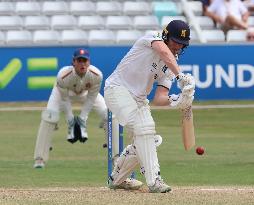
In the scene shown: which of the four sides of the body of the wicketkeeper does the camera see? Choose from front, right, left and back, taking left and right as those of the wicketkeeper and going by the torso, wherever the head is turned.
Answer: front

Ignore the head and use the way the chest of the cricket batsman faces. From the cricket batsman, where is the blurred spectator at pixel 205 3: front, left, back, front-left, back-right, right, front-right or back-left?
back-left

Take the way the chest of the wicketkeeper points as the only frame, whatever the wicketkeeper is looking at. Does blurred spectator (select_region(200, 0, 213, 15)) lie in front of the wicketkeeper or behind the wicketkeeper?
behind

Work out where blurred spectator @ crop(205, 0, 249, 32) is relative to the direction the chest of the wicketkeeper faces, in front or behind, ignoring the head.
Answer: behind

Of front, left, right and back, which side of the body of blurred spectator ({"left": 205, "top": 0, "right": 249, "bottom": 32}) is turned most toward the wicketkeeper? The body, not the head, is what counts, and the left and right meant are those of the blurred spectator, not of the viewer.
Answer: front

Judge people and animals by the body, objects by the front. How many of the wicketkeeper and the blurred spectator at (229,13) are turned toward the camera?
2

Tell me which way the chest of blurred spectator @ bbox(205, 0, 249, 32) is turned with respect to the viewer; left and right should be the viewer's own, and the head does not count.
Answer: facing the viewer

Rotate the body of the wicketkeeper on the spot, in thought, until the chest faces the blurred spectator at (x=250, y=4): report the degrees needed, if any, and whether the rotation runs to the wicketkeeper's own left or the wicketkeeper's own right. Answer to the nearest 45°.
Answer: approximately 135° to the wicketkeeper's own left

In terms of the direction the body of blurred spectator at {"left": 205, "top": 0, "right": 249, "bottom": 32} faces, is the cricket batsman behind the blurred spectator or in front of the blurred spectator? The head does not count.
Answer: in front

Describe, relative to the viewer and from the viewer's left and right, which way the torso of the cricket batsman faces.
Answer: facing the viewer and to the right of the viewer
